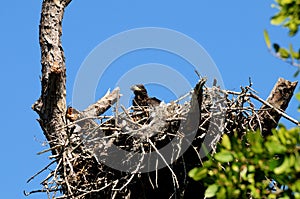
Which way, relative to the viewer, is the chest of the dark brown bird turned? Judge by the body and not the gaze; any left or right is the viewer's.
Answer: facing to the left of the viewer

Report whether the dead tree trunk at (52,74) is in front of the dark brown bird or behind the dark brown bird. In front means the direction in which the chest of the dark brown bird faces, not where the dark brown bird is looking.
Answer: in front
